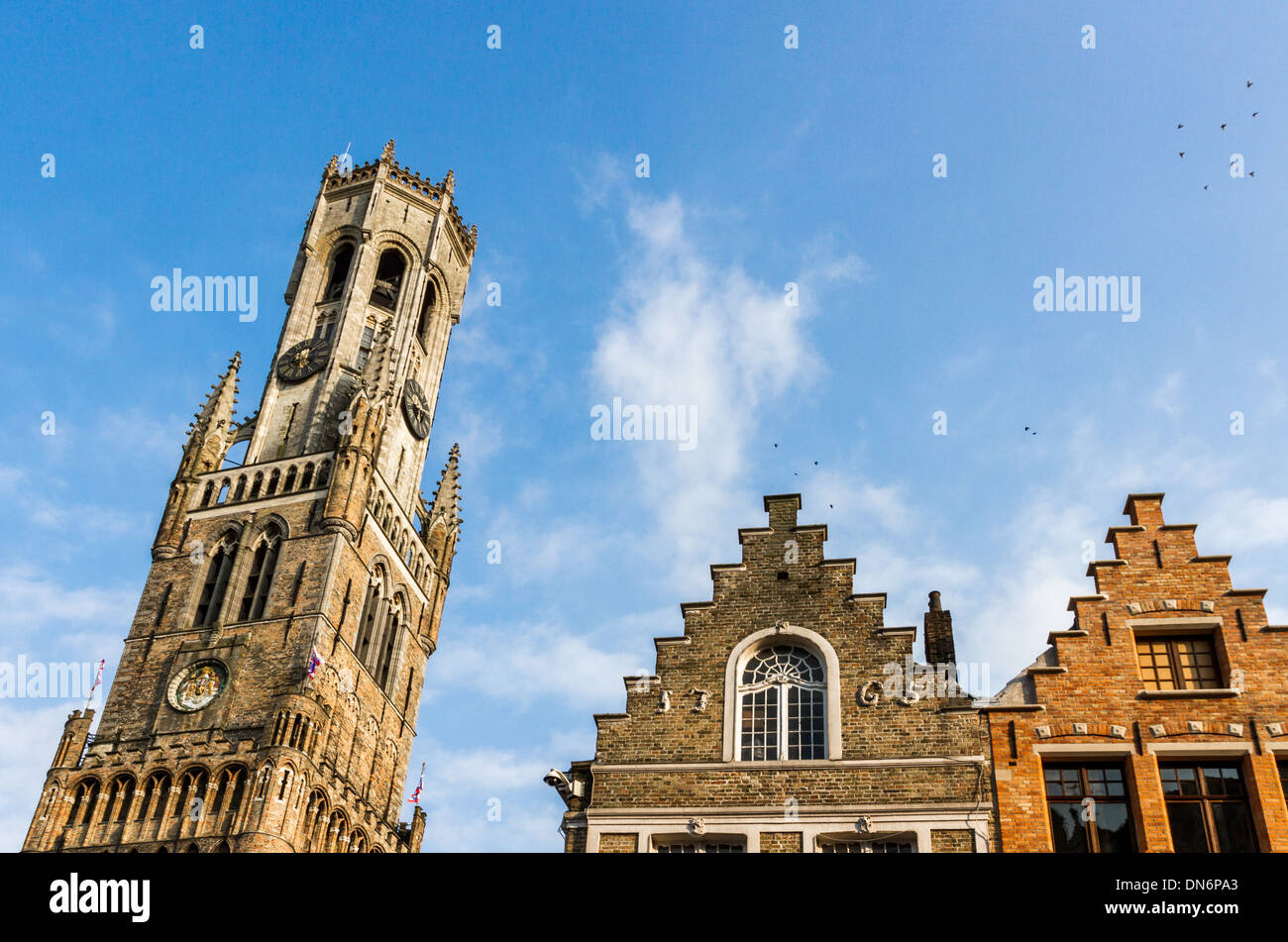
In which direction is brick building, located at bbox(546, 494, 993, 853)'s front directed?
toward the camera

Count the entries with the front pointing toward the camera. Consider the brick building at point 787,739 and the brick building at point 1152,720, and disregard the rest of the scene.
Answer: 2

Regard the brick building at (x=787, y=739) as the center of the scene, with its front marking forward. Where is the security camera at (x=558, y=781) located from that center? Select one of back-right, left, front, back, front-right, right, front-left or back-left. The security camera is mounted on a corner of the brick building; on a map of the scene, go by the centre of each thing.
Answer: right

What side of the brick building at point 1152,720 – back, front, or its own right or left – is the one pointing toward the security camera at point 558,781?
right

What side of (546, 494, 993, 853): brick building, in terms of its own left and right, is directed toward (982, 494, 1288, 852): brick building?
left

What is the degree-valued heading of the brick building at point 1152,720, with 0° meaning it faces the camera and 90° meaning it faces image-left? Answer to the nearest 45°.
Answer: approximately 0°
